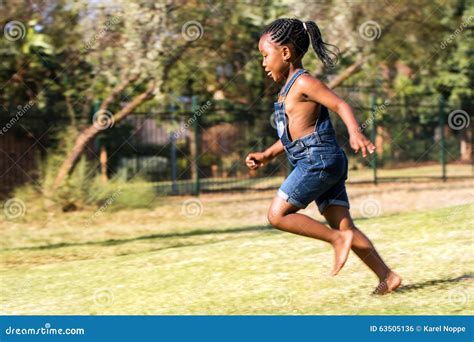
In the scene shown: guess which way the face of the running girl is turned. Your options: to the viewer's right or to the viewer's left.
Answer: to the viewer's left

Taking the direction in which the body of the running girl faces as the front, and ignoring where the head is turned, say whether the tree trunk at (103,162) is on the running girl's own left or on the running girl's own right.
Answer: on the running girl's own right

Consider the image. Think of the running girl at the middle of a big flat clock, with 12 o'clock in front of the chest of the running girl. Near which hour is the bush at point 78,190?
The bush is roughly at 2 o'clock from the running girl.

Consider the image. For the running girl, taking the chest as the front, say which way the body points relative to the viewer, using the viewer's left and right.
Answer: facing to the left of the viewer

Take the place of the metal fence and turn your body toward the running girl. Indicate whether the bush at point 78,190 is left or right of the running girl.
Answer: right

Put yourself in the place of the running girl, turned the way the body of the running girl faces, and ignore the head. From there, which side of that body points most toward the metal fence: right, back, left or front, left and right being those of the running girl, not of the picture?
right
